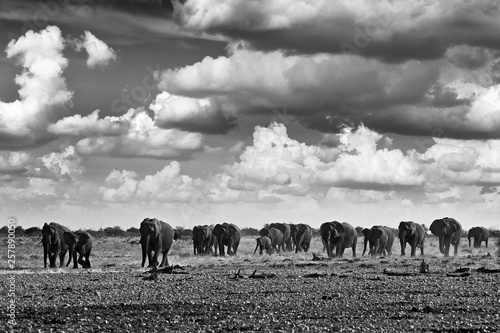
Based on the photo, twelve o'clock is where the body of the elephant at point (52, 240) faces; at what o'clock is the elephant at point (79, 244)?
the elephant at point (79, 244) is roughly at 7 o'clock from the elephant at point (52, 240).

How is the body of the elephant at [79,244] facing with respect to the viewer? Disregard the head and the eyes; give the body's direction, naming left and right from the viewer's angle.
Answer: facing the viewer and to the left of the viewer

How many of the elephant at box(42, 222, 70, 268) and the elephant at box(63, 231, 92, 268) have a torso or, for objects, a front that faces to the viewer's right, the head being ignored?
0

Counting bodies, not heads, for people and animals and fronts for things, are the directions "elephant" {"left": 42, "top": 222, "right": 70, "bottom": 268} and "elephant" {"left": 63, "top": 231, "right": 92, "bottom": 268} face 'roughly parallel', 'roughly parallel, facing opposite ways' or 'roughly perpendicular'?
roughly parallel

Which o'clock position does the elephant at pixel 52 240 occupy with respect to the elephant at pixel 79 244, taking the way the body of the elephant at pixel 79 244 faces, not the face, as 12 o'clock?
the elephant at pixel 52 240 is roughly at 1 o'clock from the elephant at pixel 79 244.
